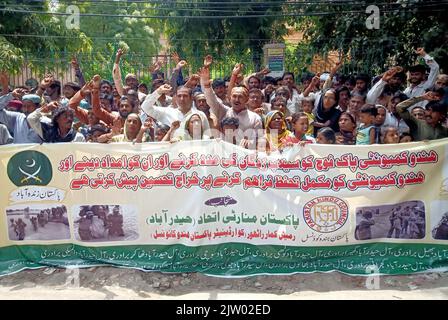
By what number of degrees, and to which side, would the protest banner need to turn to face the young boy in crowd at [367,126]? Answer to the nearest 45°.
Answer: approximately 135° to its left

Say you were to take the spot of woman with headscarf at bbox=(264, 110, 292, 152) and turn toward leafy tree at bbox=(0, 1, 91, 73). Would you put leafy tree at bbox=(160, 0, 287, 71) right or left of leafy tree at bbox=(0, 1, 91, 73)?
right

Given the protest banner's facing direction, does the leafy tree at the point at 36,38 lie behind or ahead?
behind

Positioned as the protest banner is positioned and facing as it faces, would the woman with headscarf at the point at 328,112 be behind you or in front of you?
behind

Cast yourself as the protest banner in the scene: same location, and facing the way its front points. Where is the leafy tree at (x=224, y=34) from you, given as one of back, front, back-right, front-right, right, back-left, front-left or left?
back

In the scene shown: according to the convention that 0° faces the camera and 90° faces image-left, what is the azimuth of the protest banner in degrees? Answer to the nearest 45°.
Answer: approximately 0°
